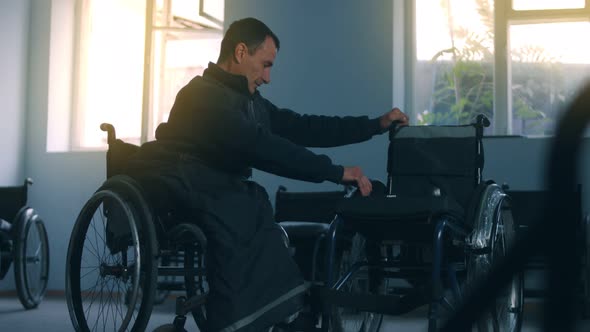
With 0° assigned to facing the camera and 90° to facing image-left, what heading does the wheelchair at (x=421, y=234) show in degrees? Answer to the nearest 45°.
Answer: approximately 45°

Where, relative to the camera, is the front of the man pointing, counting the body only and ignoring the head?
to the viewer's right

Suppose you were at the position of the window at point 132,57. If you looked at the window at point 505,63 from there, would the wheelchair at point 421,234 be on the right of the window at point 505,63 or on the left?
right

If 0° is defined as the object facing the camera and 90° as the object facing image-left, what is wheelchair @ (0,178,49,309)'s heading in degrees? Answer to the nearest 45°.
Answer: approximately 45°
